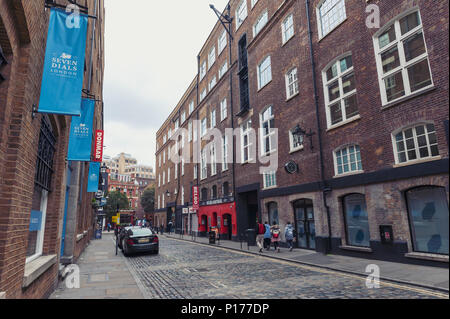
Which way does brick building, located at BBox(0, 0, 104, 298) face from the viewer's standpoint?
to the viewer's right

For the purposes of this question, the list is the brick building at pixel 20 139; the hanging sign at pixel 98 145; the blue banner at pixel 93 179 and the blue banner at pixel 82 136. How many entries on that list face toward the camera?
3

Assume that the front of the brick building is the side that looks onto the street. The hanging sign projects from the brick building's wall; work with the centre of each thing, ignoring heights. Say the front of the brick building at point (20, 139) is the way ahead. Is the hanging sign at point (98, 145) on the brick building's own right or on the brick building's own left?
on the brick building's own left

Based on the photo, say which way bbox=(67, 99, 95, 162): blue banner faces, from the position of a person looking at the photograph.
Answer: facing the viewer

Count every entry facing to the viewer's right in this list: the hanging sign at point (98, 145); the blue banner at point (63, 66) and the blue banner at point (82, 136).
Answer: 0

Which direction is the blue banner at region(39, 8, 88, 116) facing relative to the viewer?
toward the camera

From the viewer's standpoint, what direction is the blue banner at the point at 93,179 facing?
toward the camera

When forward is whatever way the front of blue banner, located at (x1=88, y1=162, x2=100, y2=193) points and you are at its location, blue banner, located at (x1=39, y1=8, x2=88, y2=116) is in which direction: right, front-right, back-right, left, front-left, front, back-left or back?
front

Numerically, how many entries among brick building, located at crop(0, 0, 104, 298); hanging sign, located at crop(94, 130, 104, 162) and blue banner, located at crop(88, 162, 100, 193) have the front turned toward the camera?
2

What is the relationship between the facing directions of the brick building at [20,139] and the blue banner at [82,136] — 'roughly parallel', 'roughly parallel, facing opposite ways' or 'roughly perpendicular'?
roughly perpendicular

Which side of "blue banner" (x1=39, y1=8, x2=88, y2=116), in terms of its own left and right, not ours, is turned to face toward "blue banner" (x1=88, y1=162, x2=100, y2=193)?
back

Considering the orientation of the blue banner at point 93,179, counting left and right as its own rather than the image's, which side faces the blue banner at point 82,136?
front

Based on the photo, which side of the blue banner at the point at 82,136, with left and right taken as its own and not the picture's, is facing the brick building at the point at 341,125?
left

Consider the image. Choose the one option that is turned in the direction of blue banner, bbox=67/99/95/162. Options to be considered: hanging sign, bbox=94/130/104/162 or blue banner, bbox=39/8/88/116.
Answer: the hanging sign

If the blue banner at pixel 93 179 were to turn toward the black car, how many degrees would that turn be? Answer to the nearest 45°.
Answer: approximately 45° to its left

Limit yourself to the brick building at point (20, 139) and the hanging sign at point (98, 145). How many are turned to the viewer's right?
1
